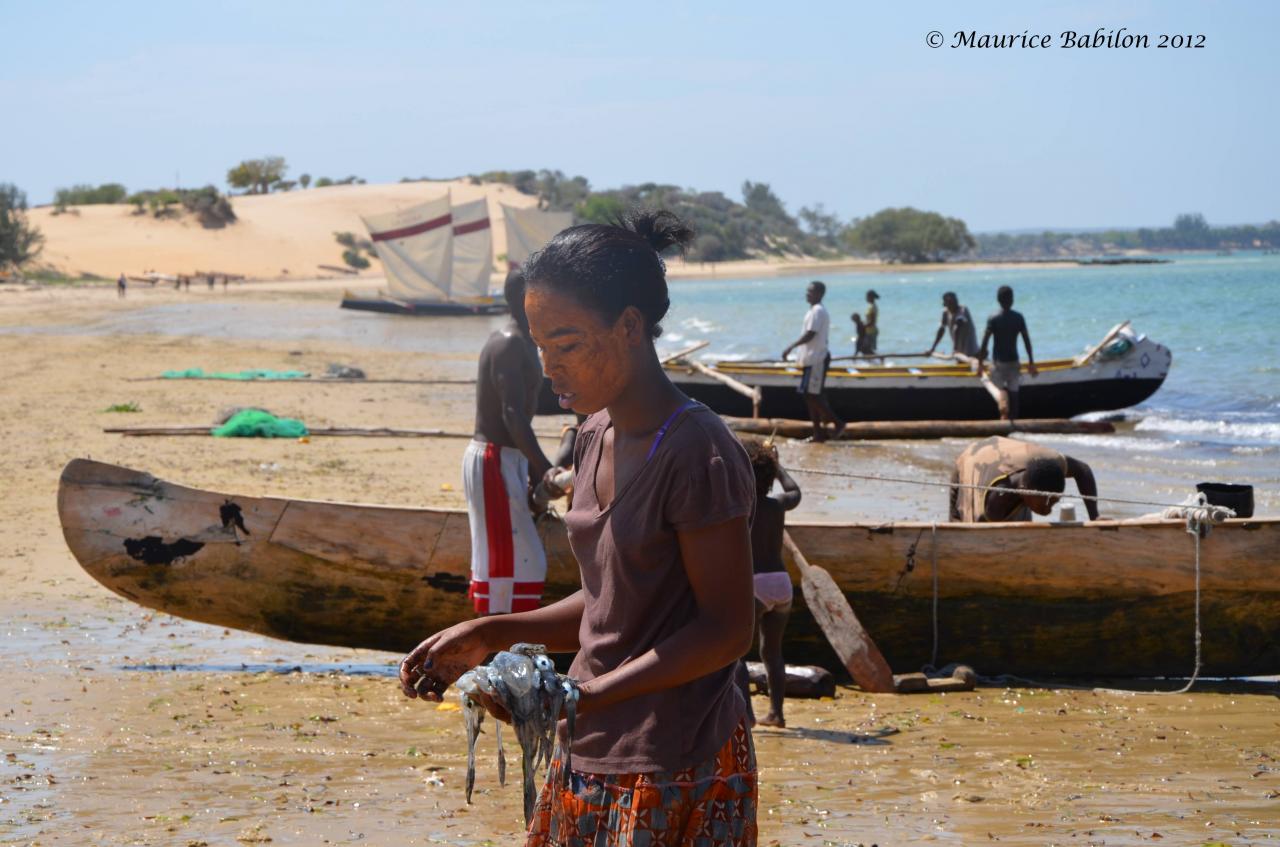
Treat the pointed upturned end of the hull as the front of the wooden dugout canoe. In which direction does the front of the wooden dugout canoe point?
to the viewer's left

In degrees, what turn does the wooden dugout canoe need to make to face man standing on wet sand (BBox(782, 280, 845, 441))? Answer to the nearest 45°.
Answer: approximately 90° to its right

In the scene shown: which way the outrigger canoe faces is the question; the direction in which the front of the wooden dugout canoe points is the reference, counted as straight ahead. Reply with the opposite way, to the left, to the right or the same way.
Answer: the opposite way

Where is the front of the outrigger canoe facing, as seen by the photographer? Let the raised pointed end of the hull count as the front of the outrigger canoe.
facing to the right of the viewer

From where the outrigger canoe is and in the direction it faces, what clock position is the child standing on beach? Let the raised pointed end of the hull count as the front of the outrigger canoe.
The child standing on beach is roughly at 3 o'clock from the outrigger canoe.

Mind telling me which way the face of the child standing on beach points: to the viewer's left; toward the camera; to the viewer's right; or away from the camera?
away from the camera

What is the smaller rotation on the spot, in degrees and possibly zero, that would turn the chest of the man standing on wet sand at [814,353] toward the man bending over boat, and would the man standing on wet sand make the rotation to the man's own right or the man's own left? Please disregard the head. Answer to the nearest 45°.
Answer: approximately 90° to the man's own left

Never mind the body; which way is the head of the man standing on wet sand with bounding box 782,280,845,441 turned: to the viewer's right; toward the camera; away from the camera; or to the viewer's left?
to the viewer's left

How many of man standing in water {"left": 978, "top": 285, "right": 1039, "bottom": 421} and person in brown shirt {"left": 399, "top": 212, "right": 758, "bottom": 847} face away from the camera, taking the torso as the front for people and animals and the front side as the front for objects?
1

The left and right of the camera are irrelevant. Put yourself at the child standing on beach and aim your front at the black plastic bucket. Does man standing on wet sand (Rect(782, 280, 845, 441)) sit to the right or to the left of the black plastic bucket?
left

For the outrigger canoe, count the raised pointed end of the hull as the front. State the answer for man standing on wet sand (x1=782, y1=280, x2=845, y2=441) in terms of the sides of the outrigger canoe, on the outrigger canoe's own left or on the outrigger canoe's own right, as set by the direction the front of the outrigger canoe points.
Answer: on the outrigger canoe's own right
